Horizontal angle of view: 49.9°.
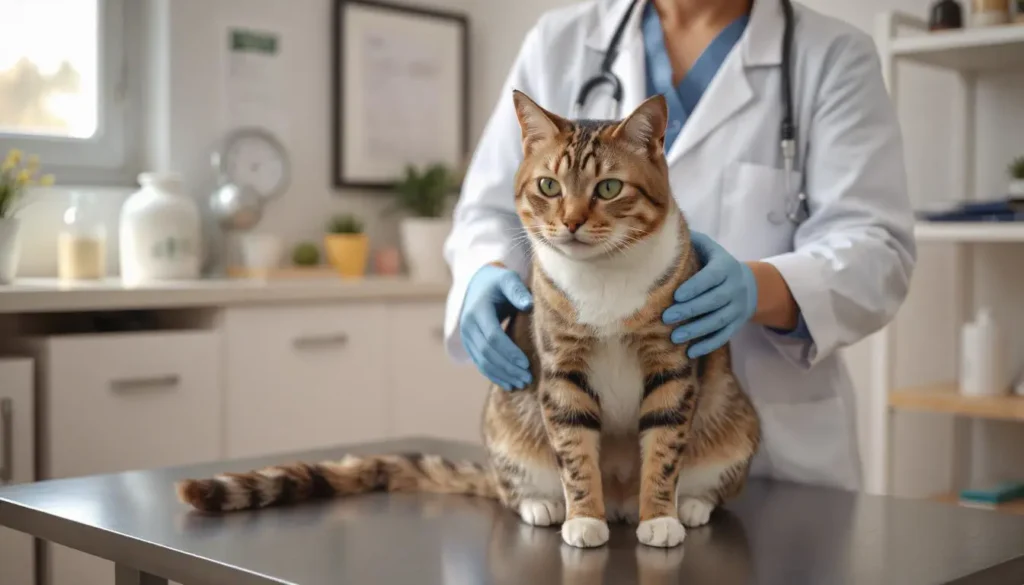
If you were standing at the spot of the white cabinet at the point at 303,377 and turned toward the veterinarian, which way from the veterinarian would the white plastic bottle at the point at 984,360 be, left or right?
left

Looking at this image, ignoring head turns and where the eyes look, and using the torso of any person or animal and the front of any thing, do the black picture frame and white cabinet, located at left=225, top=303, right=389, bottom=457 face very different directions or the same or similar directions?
same or similar directions

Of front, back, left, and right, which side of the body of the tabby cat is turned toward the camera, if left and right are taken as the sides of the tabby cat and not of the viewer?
front

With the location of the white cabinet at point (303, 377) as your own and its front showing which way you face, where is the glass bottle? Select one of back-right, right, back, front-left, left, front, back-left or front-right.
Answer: back-right

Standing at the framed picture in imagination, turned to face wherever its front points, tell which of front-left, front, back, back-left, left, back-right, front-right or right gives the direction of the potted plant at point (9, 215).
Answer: right

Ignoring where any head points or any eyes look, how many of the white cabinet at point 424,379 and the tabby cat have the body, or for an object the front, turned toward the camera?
2

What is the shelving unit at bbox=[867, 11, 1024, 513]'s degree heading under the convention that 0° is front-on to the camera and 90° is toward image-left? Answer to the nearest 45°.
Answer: approximately 45°

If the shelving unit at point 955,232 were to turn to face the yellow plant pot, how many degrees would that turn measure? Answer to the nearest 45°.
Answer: approximately 45° to its right

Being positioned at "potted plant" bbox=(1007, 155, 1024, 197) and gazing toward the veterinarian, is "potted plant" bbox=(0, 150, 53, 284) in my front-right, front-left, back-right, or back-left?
front-right

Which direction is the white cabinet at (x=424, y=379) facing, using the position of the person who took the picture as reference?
facing the viewer

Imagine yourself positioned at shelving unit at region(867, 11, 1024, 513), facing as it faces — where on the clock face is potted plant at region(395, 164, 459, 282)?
The potted plant is roughly at 2 o'clock from the shelving unit.
